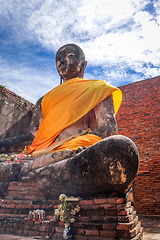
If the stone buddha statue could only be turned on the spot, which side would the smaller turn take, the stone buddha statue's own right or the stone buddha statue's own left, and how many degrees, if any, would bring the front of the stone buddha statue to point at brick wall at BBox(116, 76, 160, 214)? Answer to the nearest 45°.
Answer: approximately 180°
